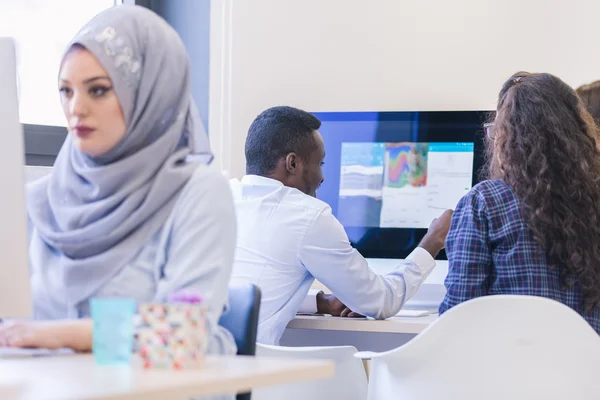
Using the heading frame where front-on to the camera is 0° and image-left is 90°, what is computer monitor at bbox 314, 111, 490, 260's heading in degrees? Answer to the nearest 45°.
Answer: approximately 0°

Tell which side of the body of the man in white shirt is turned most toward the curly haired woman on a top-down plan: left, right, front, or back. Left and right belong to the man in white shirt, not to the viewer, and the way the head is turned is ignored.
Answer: right

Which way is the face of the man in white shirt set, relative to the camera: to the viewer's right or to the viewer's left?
to the viewer's right

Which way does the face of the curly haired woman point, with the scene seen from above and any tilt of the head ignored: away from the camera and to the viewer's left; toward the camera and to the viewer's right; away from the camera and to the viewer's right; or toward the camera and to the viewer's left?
away from the camera and to the viewer's left

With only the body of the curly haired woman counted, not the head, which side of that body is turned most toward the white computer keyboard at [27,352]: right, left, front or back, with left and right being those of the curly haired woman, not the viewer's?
left

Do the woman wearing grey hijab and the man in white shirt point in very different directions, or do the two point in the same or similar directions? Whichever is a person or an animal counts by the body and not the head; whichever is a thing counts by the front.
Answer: very different directions

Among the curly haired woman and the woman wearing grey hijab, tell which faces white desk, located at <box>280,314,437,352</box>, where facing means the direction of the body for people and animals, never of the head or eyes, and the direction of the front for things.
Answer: the curly haired woman

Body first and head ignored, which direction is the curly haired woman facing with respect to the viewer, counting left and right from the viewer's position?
facing away from the viewer and to the left of the viewer
